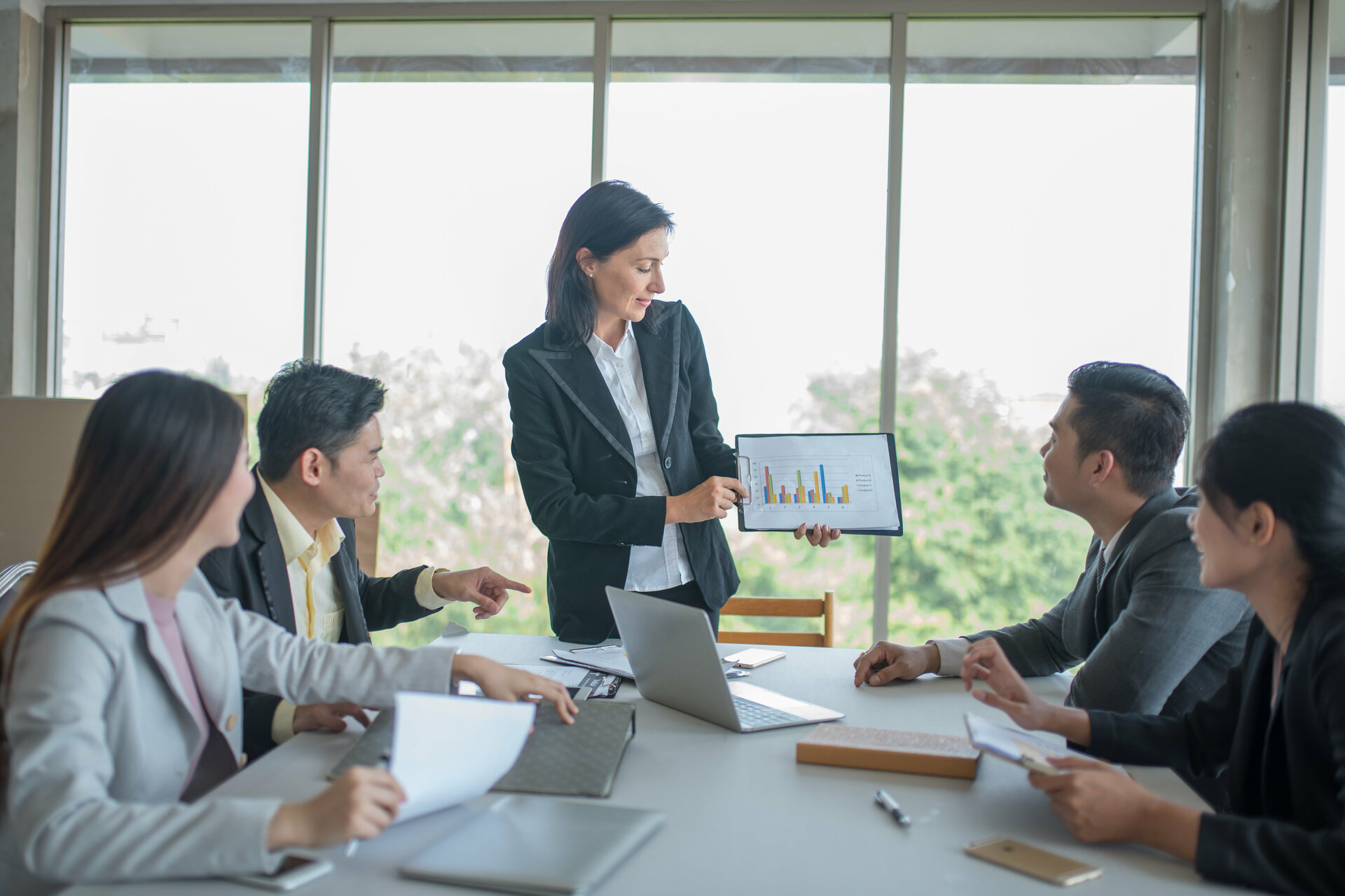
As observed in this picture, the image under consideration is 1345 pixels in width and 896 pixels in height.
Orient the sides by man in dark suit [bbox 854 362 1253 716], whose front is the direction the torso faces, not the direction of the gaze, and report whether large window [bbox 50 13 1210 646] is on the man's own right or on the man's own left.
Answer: on the man's own right

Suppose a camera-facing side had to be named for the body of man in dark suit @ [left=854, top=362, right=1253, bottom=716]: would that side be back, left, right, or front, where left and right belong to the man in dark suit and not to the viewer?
left

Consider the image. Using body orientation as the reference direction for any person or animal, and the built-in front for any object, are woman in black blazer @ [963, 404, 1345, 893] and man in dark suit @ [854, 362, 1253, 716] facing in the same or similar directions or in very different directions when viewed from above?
same or similar directions

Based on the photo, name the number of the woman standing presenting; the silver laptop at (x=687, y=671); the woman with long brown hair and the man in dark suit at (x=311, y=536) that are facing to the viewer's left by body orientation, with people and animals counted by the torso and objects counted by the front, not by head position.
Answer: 0

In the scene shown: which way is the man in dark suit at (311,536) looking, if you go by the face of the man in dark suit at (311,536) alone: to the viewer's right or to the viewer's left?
to the viewer's right

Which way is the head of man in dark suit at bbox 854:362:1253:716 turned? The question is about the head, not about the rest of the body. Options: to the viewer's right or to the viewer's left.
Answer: to the viewer's left

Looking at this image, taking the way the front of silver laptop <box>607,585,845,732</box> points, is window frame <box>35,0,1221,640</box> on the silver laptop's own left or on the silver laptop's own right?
on the silver laptop's own left

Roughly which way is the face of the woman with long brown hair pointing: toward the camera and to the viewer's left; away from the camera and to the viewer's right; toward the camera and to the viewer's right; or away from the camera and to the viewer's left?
away from the camera and to the viewer's right

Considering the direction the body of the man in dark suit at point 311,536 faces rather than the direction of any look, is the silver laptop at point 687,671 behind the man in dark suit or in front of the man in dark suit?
in front

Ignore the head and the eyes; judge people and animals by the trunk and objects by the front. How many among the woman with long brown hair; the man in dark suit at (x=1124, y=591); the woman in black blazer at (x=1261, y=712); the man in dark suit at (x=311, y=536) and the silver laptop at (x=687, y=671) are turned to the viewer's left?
2

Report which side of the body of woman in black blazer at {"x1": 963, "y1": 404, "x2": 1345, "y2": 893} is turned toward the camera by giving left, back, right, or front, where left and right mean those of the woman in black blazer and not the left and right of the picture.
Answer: left

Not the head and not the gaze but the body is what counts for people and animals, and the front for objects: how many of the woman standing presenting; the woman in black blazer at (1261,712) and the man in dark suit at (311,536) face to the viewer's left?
1

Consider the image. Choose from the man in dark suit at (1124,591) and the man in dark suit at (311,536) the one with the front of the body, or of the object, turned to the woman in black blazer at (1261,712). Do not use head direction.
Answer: the man in dark suit at (311,536)

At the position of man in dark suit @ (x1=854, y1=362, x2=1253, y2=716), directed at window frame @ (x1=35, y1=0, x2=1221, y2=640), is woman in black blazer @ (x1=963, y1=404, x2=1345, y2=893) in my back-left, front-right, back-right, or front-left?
back-left
